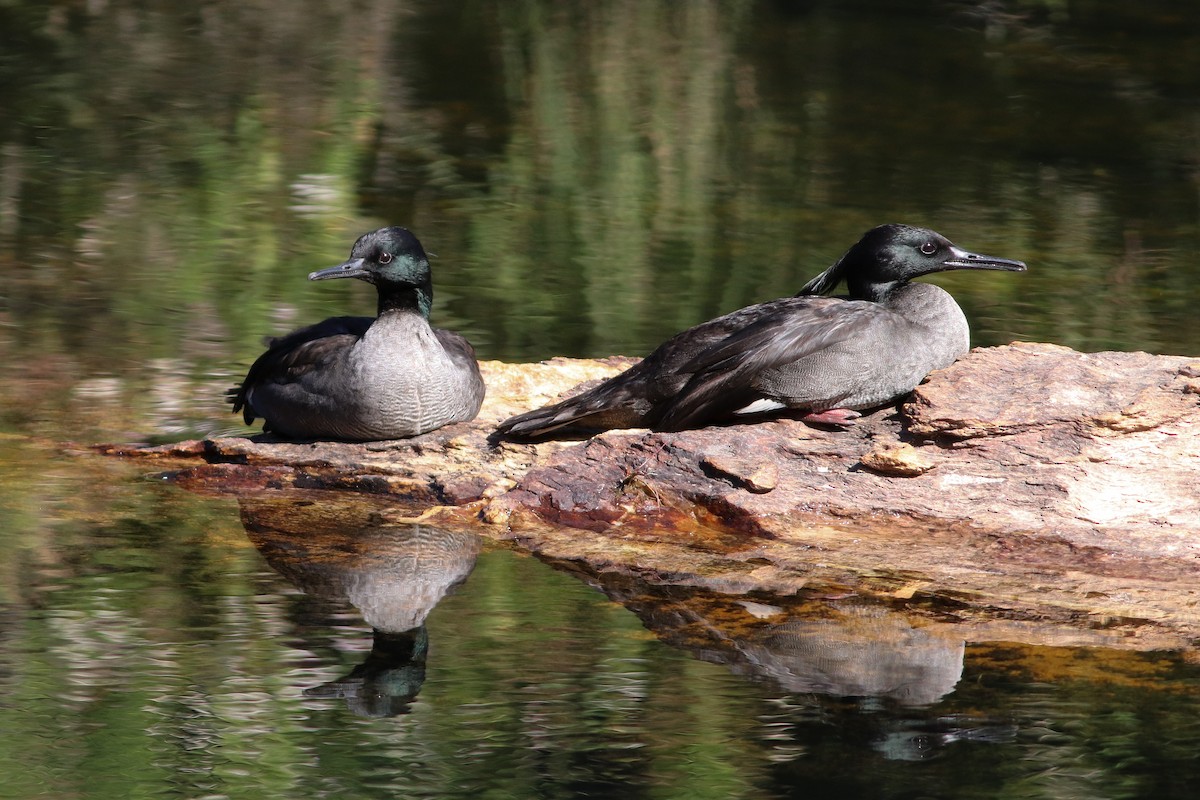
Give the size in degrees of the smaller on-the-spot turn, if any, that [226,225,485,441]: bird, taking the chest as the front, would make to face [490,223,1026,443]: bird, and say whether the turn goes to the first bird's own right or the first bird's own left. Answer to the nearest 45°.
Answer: approximately 45° to the first bird's own left

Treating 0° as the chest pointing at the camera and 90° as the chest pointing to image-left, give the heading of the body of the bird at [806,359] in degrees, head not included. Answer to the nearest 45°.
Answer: approximately 270°

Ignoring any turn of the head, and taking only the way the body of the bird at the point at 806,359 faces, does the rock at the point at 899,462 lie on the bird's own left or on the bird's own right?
on the bird's own right

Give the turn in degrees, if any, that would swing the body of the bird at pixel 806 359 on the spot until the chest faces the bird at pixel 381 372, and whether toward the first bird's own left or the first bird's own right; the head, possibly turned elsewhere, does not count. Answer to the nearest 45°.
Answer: approximately 180°

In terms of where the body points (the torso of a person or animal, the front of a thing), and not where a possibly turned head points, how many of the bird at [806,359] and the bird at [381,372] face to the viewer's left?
0

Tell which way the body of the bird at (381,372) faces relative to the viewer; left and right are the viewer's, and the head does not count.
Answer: facing the viewer and to the right of the viewer
